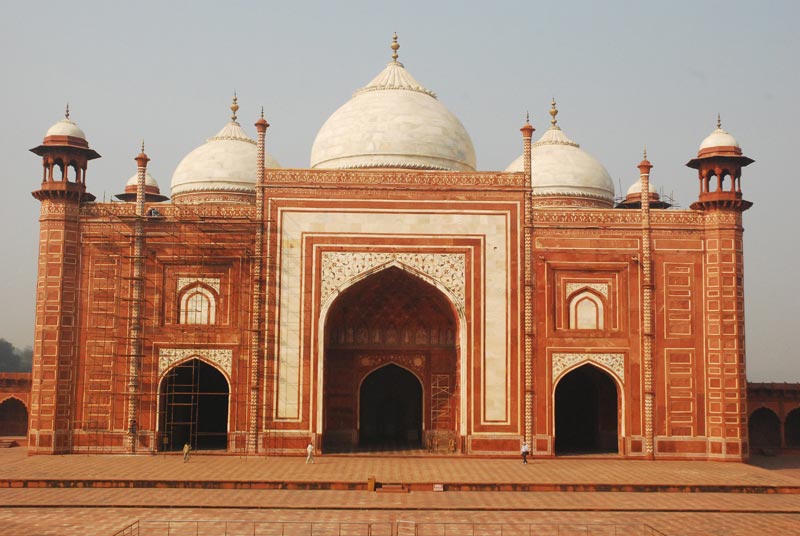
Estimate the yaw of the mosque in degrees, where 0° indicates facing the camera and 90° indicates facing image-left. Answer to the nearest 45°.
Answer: approximately 0°
